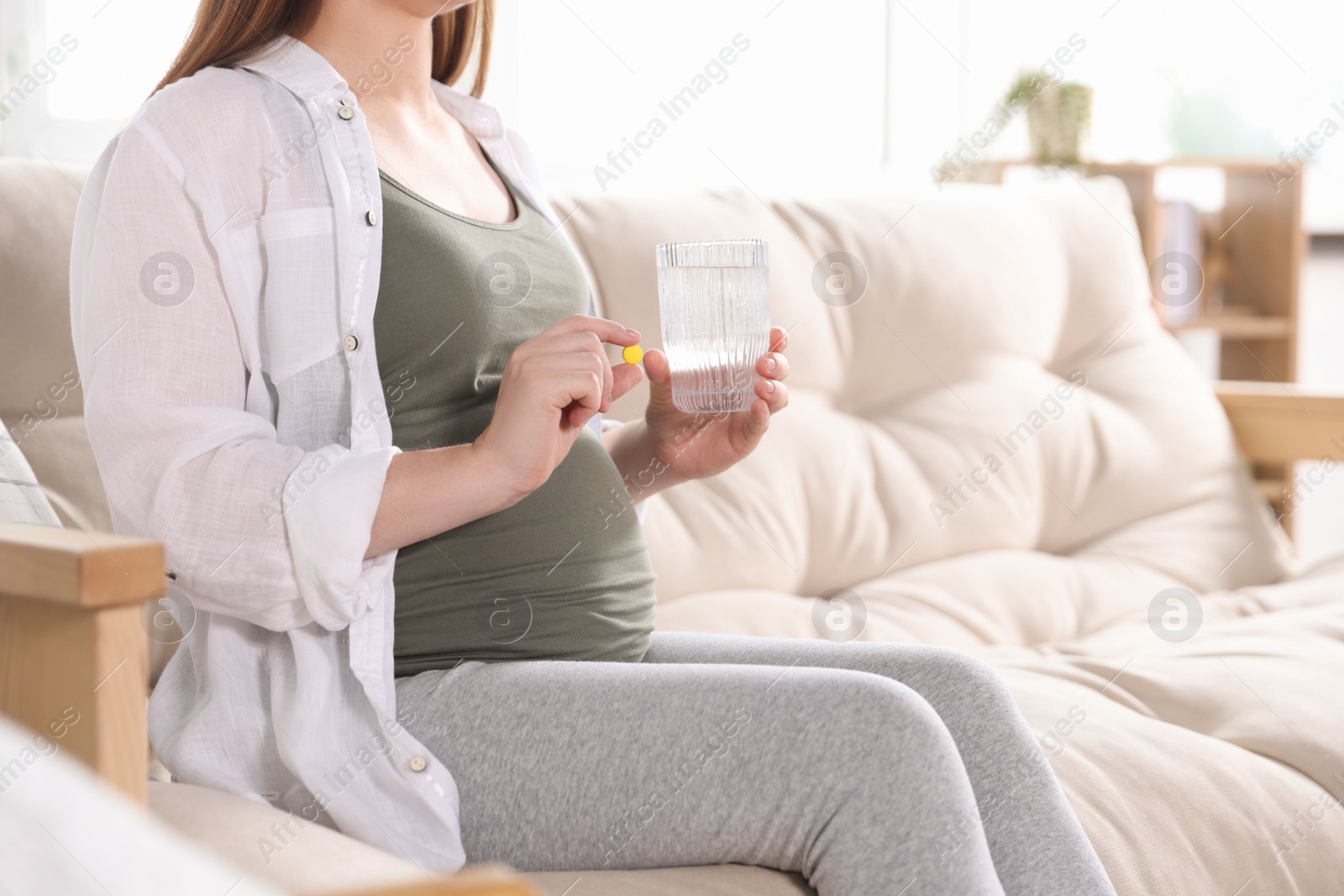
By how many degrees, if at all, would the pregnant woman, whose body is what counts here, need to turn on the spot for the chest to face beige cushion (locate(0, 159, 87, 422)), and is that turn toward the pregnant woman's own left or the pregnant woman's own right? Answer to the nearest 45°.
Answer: approximately 180°

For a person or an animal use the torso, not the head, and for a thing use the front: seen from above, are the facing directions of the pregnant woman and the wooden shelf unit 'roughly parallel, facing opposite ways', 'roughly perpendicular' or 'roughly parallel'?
roughly perpendicular

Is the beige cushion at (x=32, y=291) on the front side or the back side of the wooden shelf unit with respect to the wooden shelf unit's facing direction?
on the front side

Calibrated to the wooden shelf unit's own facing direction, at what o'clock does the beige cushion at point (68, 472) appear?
The beige cushion is roughly at 1 o'clock from the wooden shelf unit.

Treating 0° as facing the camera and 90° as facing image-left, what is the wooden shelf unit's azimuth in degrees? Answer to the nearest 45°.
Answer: approximately 0°

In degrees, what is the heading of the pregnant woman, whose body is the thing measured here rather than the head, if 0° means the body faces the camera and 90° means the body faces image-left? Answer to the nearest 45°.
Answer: approximately 315°

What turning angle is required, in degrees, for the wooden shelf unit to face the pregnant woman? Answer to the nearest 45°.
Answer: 0° — it already faces them

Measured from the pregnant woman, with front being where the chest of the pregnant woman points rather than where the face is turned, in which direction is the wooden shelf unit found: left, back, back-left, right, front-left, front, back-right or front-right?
left

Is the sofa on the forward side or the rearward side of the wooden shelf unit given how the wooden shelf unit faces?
on the forward side
